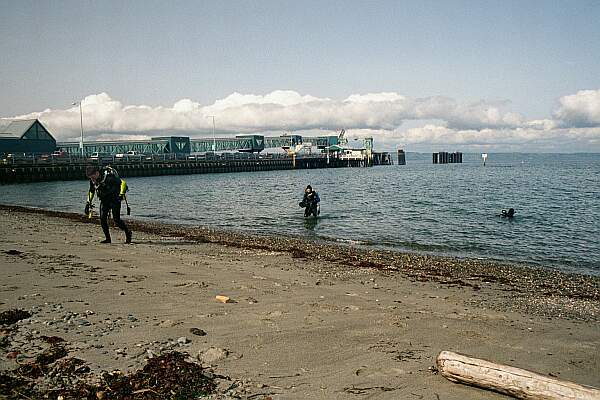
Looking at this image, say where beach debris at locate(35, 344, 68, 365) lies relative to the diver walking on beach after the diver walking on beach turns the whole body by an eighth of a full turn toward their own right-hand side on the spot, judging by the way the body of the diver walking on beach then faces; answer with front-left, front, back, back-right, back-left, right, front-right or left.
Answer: left

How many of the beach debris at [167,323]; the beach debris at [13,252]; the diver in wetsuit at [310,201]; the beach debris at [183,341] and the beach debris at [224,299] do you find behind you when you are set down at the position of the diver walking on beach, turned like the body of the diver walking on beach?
1

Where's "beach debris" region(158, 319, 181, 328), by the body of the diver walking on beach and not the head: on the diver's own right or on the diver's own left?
on the diver's own left

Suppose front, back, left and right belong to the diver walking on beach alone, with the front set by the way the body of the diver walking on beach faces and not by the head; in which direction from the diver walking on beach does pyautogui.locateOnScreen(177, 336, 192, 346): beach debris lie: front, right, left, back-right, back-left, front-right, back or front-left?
front-left

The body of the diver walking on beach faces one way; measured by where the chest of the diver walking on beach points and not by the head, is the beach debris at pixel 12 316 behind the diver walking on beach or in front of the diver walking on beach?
in front

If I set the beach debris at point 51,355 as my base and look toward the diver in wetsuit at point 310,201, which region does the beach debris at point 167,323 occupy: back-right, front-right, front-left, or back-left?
front-right

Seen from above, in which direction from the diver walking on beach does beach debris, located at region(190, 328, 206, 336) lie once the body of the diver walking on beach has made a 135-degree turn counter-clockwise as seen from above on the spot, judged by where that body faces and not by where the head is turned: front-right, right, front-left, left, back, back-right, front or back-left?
right

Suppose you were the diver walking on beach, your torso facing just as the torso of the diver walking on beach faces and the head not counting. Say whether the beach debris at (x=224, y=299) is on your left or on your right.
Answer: on your left

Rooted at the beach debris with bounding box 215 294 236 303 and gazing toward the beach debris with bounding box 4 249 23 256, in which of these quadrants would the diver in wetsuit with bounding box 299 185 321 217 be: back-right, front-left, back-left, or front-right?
front-right

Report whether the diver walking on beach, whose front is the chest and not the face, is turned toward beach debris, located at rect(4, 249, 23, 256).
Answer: yes

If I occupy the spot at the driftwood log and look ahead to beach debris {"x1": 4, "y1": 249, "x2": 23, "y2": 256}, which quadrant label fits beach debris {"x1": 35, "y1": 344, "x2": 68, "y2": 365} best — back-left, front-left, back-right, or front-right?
front-left

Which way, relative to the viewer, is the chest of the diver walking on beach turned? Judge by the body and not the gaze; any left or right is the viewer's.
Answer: facing the viewer and to the left of the viewer

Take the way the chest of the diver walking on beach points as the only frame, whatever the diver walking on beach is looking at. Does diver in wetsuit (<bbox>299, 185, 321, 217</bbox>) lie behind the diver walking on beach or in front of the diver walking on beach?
behind
